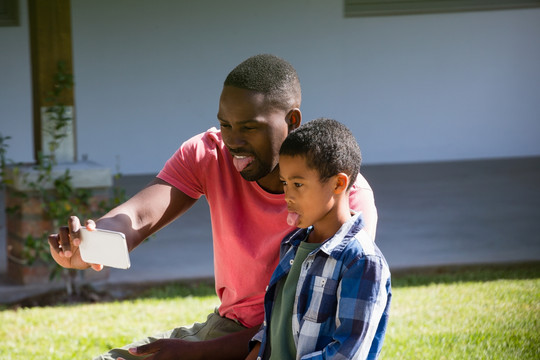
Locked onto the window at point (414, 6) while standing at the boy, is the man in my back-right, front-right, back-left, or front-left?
front-left

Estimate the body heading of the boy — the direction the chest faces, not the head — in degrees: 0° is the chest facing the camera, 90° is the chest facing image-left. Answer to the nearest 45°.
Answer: approximately 45°

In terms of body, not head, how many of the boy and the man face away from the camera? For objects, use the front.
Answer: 0

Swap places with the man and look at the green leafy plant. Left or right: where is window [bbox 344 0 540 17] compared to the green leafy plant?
right

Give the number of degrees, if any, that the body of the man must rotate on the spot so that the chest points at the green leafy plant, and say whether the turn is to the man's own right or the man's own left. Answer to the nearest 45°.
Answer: approximately 135° to the man's own right

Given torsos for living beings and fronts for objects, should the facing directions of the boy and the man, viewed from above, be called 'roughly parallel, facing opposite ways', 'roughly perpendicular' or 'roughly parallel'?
roughly parallel

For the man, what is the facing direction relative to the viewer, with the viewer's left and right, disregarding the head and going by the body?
facing the viewer and to the left of the viewer

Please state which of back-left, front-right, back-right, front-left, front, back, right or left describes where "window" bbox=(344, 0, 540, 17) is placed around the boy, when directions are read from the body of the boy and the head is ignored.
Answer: back-right

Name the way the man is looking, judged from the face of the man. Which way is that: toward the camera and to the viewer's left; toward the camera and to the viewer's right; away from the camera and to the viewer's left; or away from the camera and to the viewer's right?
toward the camera and to the viewer's left
